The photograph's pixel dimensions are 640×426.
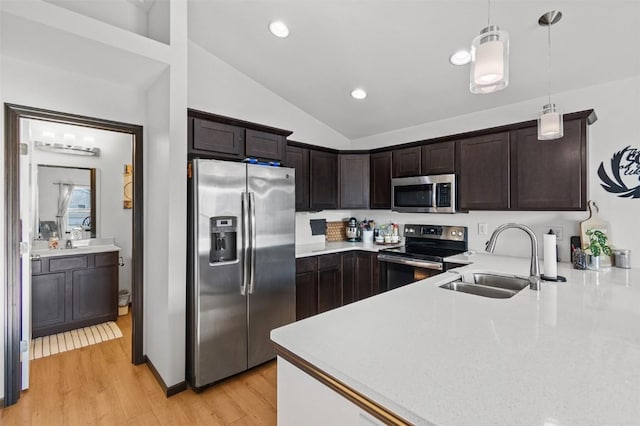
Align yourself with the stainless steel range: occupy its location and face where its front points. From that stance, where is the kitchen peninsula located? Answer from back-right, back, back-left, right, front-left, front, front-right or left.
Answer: front-left

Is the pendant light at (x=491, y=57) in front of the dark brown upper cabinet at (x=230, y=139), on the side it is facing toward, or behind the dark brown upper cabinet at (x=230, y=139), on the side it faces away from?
in front

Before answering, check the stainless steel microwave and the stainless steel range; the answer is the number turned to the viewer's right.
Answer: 0

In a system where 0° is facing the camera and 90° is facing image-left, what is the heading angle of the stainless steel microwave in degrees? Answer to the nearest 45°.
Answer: approximately 45°

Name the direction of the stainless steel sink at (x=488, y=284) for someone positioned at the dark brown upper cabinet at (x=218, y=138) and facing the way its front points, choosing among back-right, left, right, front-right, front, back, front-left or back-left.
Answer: front

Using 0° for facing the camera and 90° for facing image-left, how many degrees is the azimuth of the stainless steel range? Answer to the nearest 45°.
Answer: approximately 45°

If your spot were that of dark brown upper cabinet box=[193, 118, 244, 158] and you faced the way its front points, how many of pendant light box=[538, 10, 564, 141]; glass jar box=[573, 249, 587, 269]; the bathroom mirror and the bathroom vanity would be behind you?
2

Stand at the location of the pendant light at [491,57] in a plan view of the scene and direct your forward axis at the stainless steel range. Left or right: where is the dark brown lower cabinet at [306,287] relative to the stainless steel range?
left

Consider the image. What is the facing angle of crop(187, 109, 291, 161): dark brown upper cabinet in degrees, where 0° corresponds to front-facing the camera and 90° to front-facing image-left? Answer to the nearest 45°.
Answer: approximately 315°
